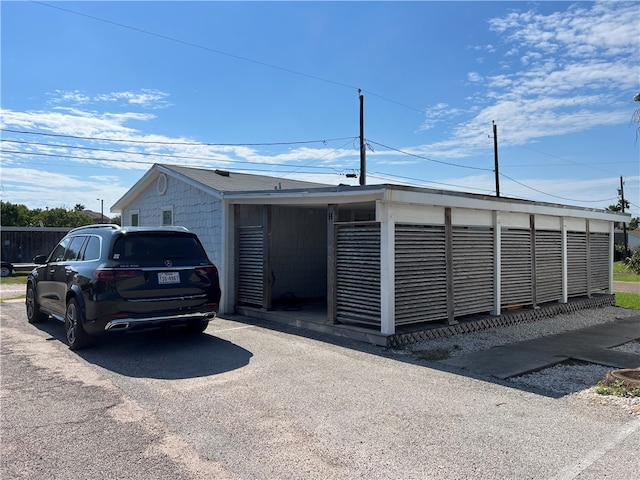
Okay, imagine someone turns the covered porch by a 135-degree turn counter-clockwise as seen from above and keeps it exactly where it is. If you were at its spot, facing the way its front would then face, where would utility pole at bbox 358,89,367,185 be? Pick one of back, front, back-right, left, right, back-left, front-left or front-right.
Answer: left

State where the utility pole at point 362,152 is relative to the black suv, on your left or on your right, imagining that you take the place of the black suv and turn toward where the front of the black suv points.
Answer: on your right

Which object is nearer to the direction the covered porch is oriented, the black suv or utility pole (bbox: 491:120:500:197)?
the black suv

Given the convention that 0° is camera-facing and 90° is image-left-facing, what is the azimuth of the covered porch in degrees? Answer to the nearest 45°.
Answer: approximately 45°

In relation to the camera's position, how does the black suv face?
facing away from the viewer and to the left of the viewer
